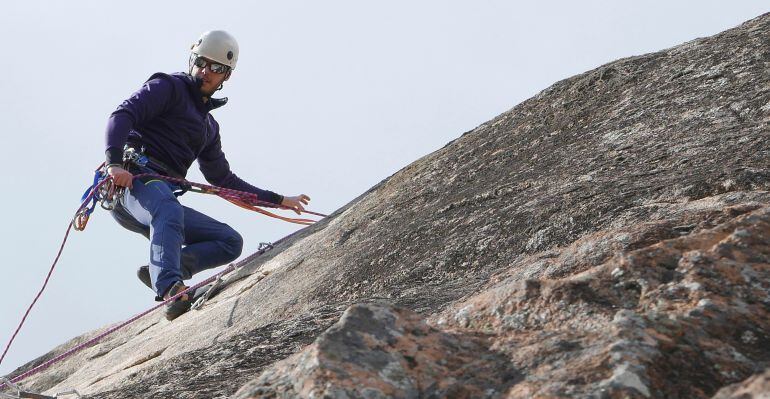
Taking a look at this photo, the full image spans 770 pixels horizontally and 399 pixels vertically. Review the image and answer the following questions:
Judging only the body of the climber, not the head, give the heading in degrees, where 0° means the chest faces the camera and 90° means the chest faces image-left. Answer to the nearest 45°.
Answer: approximately 315°
